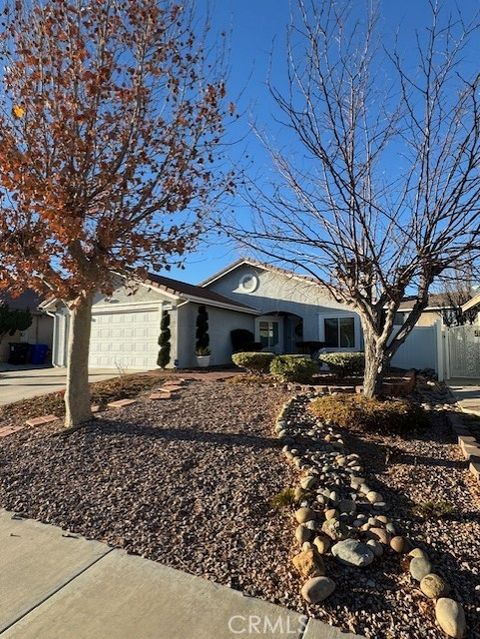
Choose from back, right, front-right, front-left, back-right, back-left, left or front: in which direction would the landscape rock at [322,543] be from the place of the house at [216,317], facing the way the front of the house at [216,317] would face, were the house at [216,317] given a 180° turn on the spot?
back-right

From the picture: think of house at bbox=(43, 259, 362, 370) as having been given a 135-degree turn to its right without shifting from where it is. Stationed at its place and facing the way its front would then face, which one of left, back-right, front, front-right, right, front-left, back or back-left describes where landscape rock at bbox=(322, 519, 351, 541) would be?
back

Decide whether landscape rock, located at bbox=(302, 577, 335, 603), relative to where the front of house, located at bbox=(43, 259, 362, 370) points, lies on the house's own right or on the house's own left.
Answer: on the house's own left

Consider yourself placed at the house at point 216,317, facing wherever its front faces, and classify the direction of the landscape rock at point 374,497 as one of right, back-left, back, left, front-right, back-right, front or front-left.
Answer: front-left

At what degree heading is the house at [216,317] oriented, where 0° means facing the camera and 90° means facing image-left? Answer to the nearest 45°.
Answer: approximately 45°

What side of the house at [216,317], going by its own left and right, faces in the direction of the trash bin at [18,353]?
right

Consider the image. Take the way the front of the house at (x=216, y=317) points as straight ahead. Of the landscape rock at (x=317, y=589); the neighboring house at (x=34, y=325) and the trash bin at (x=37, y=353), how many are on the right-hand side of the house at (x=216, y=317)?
2

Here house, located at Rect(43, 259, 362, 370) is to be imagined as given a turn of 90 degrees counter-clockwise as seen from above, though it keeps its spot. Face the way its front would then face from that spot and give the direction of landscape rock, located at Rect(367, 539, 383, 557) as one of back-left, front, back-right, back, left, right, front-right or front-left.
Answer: front-right

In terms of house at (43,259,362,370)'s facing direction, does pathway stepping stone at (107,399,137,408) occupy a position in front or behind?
in front

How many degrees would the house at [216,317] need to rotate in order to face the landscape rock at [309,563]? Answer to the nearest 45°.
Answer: approximately 45° to its left

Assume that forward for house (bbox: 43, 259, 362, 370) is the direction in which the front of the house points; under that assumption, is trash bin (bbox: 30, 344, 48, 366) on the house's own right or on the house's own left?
on the house's own right

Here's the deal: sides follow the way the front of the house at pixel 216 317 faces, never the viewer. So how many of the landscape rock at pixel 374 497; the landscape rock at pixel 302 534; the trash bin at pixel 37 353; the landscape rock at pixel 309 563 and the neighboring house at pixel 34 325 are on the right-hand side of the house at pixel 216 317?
2

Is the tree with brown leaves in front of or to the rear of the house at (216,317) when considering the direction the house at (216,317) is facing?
in front

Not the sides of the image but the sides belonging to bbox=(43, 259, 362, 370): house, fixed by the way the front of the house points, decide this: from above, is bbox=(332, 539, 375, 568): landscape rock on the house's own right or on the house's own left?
on the house's own left

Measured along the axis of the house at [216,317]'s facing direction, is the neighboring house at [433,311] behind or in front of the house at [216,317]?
behind

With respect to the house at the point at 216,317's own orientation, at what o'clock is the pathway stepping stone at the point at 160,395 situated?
The pathway stepping stone is roughly at 11 o'clock from the house.

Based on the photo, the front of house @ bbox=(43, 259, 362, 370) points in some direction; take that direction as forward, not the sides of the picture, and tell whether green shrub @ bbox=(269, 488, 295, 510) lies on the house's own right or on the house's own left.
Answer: on the house's own left

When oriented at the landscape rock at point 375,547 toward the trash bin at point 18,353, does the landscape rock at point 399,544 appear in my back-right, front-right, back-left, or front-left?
back-right

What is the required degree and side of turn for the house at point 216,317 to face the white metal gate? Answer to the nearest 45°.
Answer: approximately 90° to its left
